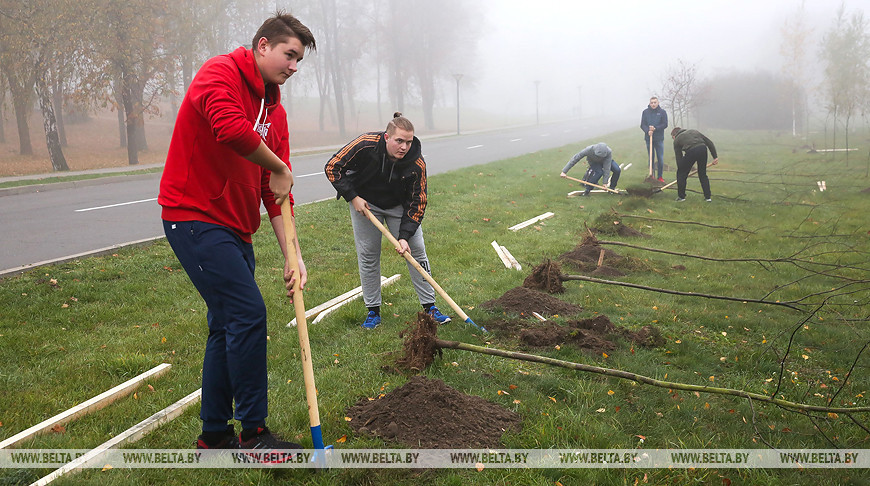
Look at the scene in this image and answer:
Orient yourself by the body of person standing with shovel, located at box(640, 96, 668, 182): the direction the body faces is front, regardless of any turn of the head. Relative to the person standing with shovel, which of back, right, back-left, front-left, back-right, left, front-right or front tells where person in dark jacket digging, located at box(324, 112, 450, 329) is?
front

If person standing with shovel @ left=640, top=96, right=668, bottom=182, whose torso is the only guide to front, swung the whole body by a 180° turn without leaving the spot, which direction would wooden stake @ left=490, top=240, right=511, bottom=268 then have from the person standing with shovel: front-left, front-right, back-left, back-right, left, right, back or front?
back

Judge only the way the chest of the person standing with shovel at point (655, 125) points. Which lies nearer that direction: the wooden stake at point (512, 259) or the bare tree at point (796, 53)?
the wooden stake

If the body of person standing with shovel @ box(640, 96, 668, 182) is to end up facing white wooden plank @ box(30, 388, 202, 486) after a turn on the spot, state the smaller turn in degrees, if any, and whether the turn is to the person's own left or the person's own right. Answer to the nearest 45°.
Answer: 0° — they already face it

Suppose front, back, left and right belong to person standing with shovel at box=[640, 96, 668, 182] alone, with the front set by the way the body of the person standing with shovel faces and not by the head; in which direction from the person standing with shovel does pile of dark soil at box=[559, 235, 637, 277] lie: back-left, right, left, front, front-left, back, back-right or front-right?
front

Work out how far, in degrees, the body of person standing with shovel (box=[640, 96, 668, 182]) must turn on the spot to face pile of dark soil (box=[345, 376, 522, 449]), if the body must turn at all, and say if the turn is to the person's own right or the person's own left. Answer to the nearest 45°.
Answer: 0° — they already face it

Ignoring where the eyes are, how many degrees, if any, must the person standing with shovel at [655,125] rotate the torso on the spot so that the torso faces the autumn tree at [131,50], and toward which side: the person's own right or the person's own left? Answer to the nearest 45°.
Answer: approximately 90° to the person's own right

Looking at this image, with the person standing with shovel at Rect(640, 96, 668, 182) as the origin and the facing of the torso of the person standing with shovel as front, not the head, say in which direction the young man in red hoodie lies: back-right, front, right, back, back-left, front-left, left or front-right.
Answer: front

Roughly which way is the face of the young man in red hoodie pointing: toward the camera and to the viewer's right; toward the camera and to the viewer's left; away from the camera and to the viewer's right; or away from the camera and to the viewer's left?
toward the camera and to the viewer's right

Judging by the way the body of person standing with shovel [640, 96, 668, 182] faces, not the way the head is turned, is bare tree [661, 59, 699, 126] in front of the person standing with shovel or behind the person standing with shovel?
behind

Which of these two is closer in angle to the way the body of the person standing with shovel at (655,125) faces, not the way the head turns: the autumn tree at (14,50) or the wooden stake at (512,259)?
the wooden stake

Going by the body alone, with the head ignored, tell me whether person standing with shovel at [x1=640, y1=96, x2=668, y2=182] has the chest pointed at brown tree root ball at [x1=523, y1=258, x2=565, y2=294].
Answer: yes

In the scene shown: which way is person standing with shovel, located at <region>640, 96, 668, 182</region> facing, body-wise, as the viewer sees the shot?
toward the camera

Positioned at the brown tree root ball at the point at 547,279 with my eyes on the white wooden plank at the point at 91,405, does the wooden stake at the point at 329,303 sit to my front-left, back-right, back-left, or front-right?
front-right
